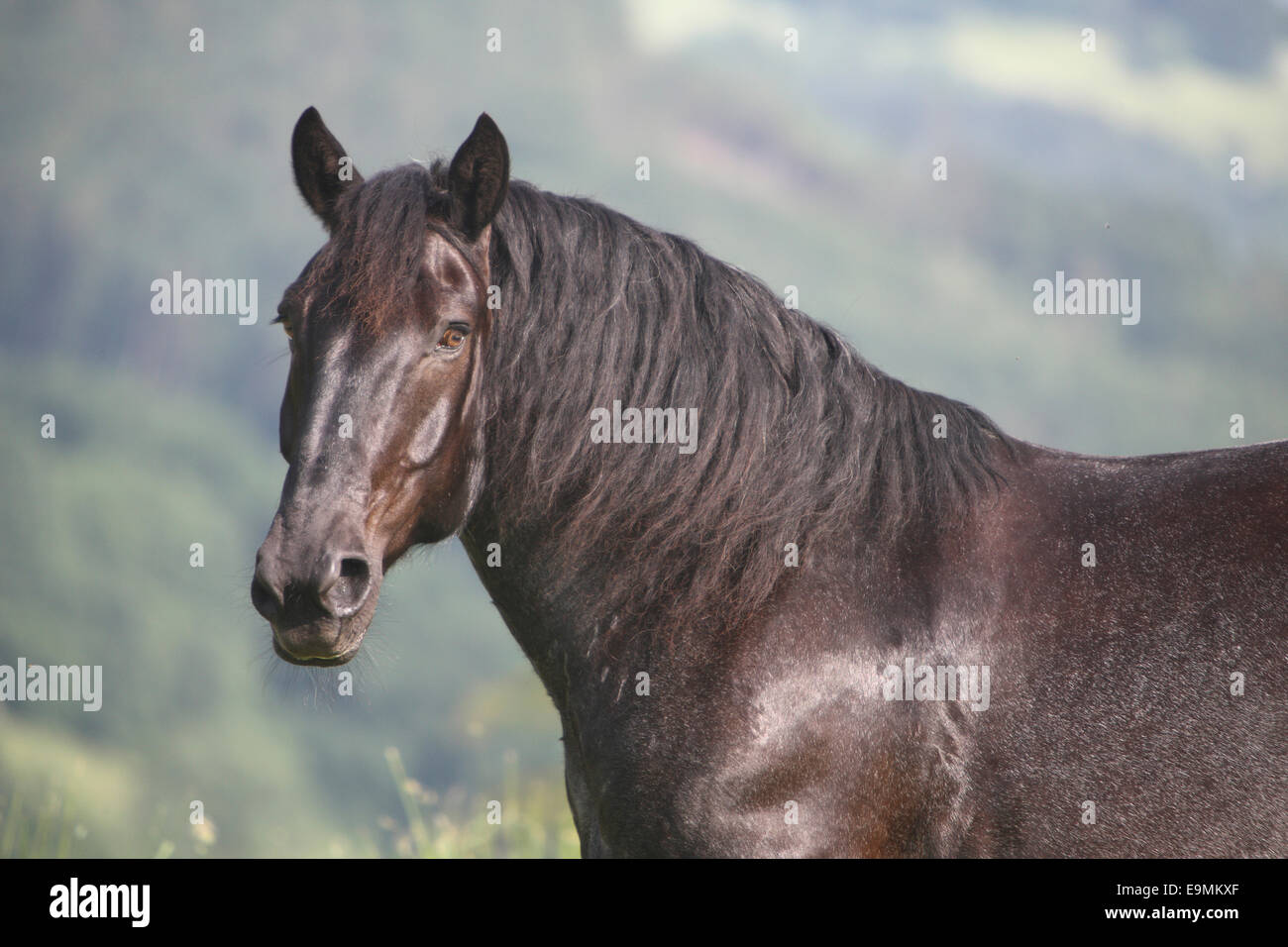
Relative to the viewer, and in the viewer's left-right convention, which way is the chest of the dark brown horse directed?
facing to the left of the viewer
